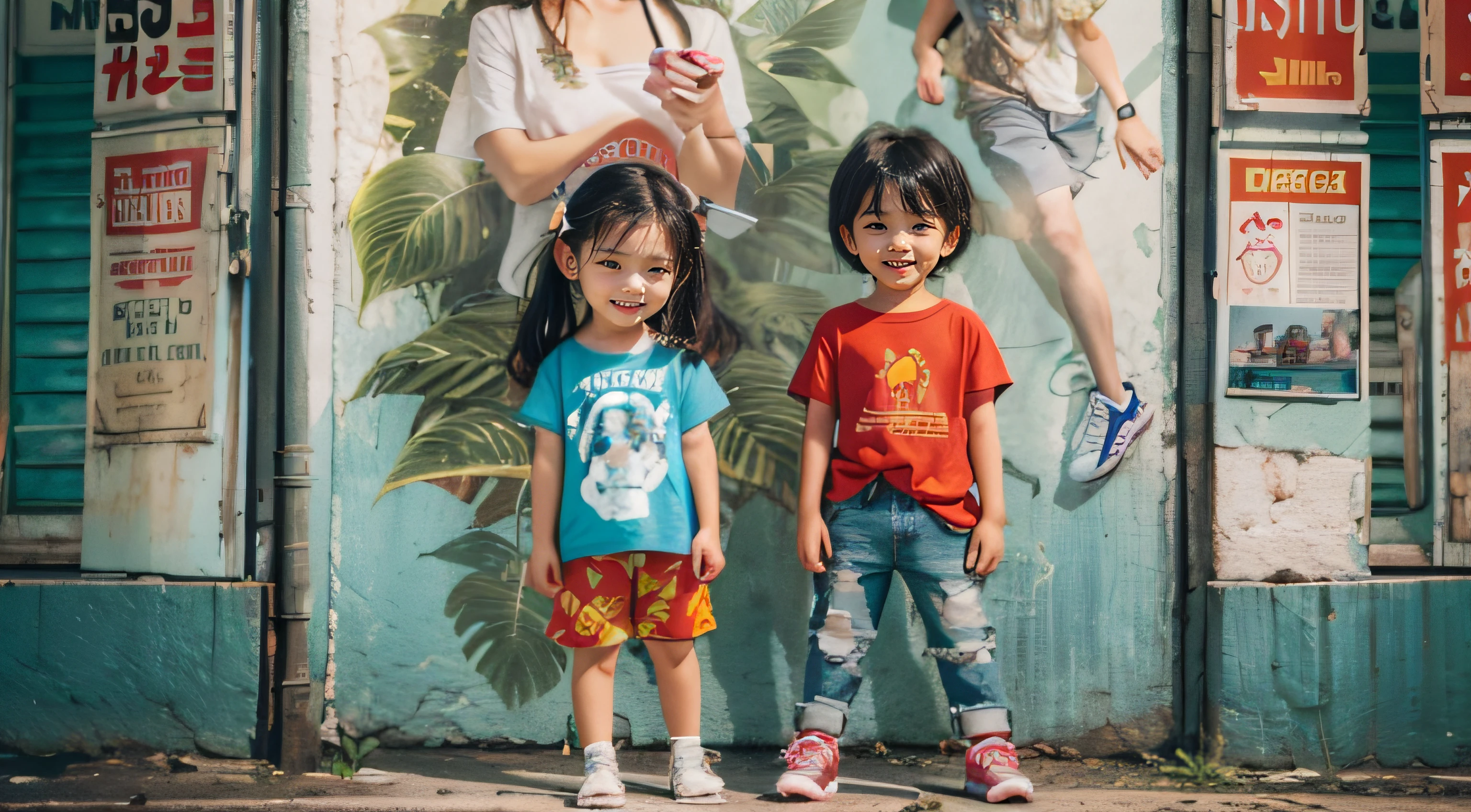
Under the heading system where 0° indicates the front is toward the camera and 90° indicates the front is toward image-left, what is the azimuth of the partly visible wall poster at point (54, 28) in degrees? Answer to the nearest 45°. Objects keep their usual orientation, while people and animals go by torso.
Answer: approximately 0°

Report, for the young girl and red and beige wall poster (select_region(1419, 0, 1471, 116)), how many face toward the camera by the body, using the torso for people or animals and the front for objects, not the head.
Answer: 2

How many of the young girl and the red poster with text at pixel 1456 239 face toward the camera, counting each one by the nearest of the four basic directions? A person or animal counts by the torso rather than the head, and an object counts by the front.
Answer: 2

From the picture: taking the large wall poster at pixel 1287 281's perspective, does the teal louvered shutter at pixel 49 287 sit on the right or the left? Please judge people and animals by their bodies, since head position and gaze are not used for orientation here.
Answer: on its right

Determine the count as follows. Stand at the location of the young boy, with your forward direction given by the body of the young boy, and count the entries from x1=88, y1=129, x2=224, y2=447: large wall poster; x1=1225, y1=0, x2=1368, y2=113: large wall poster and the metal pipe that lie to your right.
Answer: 2
